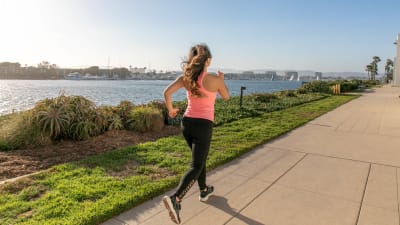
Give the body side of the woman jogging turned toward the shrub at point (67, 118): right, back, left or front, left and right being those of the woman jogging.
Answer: left

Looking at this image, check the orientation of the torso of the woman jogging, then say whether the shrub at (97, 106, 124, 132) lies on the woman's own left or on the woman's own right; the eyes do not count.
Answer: on the woman's own left

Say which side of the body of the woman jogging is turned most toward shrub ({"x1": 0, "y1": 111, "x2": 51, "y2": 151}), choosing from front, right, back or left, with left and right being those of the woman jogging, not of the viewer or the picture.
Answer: left

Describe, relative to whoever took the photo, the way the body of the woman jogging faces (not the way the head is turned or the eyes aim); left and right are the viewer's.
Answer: facing away from the viewer and to the right of the viewer

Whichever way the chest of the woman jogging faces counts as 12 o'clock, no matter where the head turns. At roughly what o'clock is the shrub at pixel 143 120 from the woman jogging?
The shrub is roughly at 10 o'clock from the woman jogging.

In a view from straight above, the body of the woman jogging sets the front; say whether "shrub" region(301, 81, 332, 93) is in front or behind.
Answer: in front

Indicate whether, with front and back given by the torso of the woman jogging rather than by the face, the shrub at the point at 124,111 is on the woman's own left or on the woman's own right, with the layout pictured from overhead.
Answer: on the woman's own left
